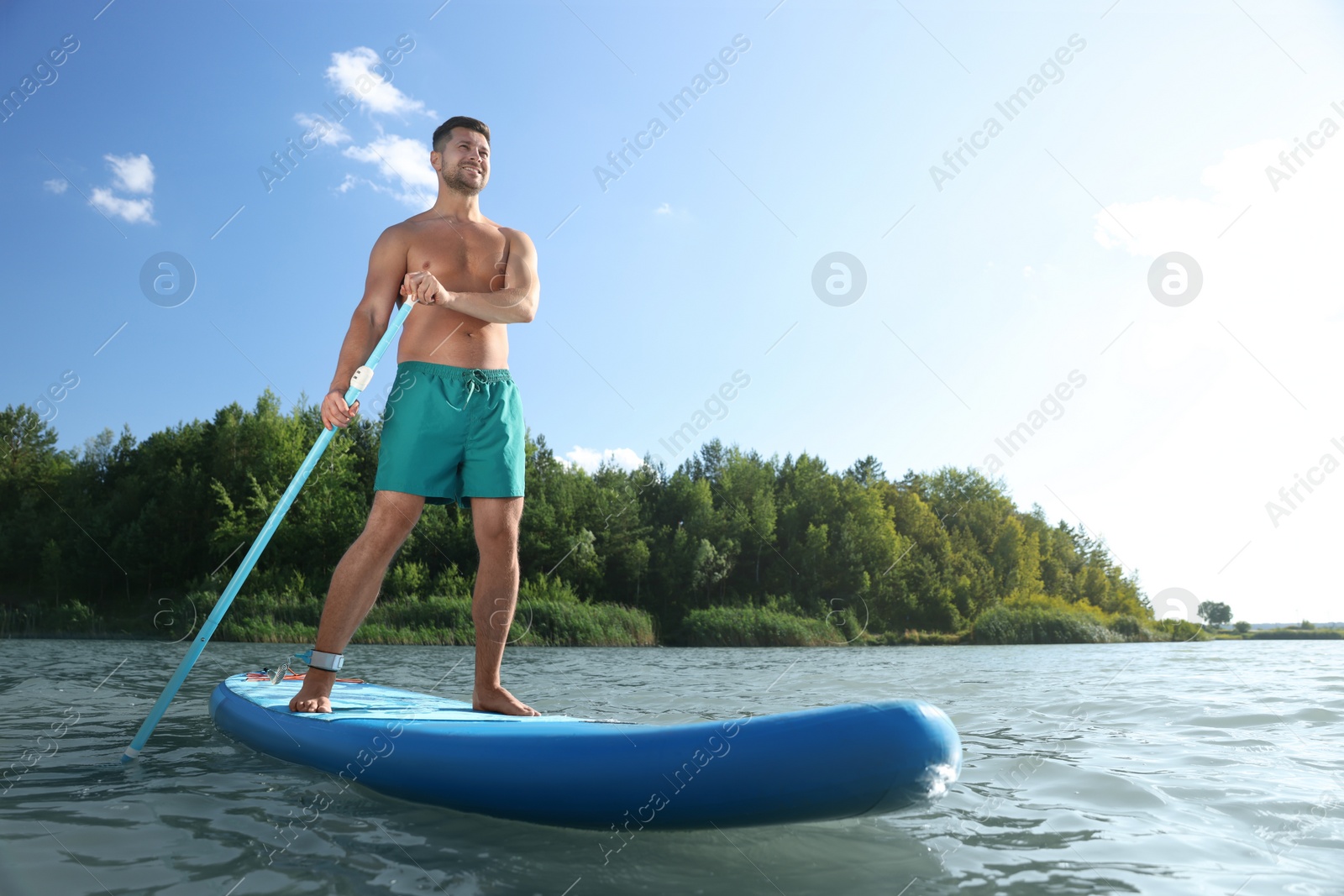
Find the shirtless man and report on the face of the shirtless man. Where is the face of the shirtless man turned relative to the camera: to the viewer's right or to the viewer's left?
to the viewer's right

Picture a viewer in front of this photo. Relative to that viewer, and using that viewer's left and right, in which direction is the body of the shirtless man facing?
facing the viewer and to the right of the viewer
